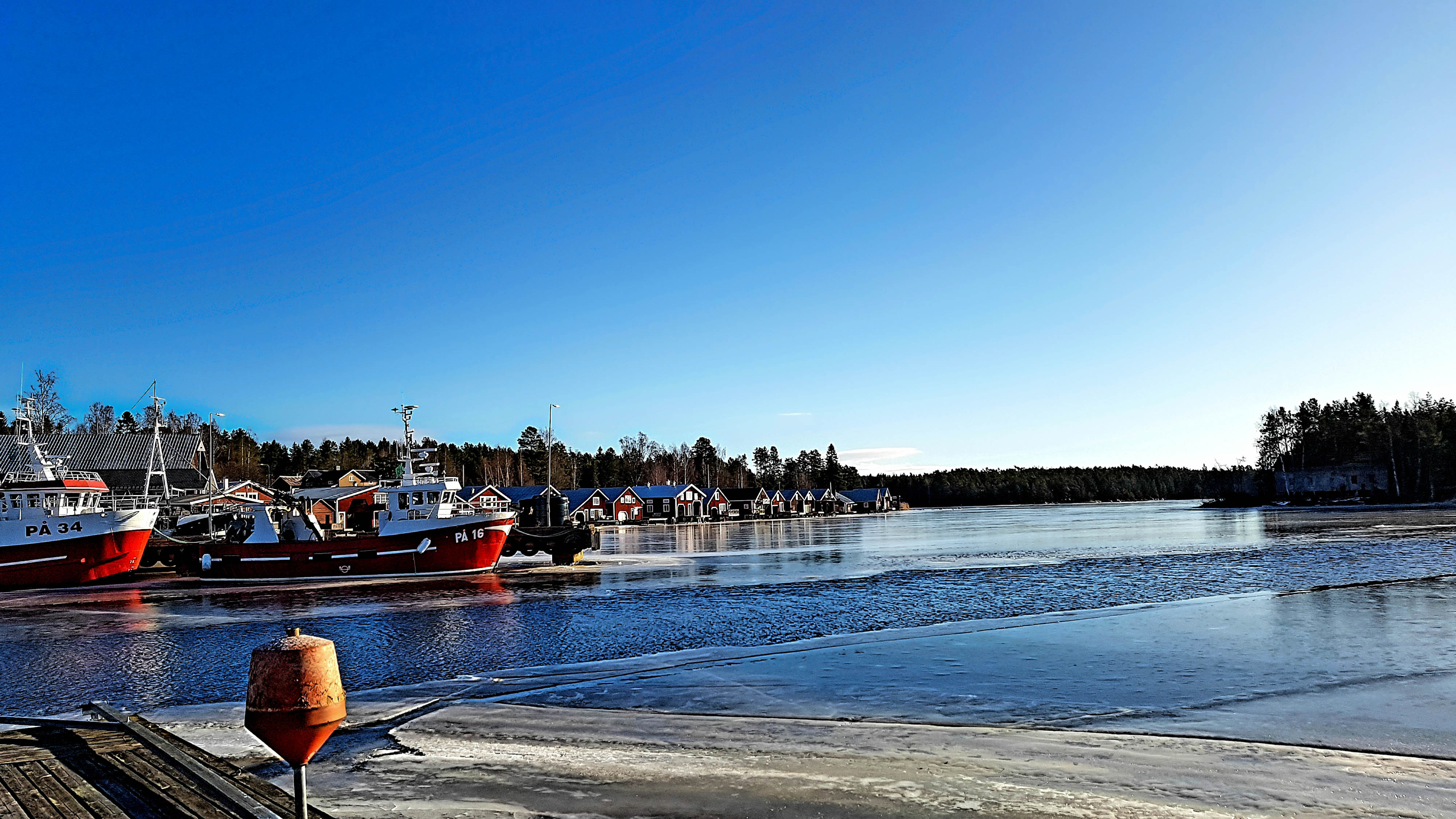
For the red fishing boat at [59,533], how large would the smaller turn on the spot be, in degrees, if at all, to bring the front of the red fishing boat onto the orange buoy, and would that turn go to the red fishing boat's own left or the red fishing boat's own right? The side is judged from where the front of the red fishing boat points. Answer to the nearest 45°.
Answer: approximately 90° to the red fishing boat's own right

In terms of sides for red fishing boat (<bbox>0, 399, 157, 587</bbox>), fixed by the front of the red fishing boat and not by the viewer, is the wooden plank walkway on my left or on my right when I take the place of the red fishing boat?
on my right

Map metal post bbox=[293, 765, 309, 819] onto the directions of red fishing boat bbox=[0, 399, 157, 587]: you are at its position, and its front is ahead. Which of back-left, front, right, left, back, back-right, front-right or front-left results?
right

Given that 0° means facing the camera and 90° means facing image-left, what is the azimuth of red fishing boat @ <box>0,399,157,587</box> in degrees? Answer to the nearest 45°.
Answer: approximately 270°
